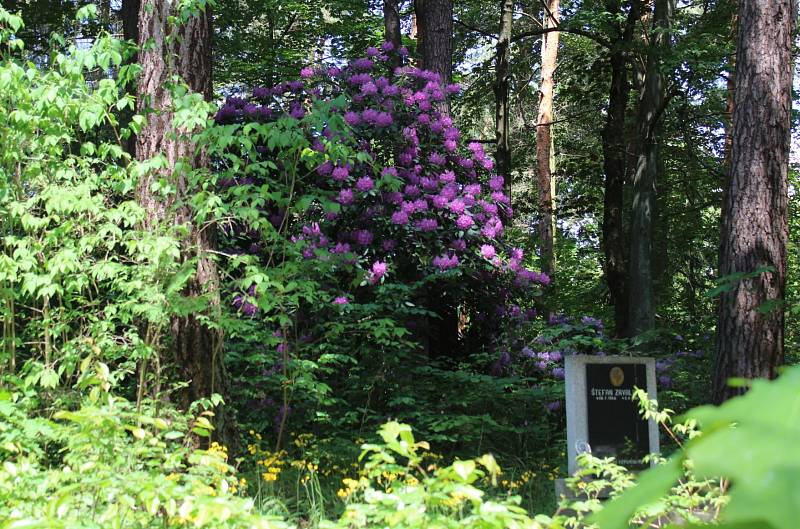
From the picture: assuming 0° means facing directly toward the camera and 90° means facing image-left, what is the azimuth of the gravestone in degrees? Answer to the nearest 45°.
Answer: approximately 0°

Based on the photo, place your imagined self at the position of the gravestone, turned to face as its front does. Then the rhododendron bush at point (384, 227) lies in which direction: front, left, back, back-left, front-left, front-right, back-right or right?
back-right
